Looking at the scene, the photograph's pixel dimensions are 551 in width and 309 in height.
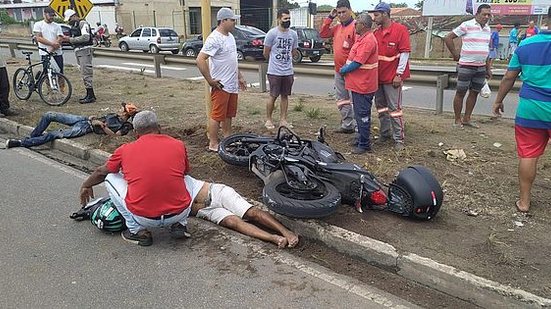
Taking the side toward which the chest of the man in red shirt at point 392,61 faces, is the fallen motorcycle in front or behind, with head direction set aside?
in front

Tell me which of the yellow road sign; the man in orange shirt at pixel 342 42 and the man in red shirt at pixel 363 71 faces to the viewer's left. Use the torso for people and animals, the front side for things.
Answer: the man in red shirt at pixel 363 71

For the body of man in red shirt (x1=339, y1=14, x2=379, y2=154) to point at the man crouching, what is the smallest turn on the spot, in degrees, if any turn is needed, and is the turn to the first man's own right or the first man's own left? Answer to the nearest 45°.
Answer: approximately 45° to the first man's own left

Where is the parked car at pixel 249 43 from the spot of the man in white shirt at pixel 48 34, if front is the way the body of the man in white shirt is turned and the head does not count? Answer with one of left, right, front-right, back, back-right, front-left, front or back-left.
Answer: left

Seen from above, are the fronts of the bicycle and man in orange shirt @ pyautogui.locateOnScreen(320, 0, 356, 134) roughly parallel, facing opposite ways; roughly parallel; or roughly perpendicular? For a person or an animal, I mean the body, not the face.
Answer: roughly perpendicular

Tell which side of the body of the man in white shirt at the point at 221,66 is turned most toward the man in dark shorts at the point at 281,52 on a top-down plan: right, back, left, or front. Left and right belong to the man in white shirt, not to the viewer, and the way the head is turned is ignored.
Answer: left

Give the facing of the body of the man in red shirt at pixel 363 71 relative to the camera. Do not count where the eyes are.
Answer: to the viewer's left

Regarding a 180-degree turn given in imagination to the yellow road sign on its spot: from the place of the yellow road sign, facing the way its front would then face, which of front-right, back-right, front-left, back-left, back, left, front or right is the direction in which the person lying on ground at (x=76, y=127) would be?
back

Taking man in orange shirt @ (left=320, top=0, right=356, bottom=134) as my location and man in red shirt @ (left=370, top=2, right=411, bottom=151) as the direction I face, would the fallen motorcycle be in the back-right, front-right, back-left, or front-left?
front-right

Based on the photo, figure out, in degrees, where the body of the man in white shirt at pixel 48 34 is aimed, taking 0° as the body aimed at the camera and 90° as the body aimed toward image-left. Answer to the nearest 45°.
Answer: approximately 315°

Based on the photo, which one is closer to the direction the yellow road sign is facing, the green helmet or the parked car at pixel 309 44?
the green helmet

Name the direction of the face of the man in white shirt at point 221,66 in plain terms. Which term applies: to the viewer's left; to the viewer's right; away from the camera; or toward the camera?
to the viewer's right

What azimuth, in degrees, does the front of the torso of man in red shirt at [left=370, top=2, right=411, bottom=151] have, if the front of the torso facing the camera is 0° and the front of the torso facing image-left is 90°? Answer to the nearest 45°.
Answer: approximately 45°

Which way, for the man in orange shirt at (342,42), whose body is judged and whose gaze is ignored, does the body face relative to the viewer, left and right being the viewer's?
facing the viewer

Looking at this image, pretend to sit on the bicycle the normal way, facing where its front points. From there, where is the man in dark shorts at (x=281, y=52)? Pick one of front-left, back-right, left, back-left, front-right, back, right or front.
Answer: front
